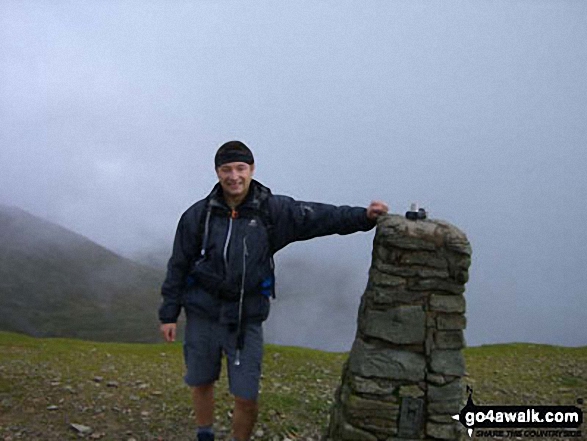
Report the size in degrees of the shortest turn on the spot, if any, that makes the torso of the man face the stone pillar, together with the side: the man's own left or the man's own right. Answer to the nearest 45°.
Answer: approximately 90° to the man's own left

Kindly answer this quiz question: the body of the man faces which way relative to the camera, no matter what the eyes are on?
toward the camera

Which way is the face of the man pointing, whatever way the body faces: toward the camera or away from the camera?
toward the camera
